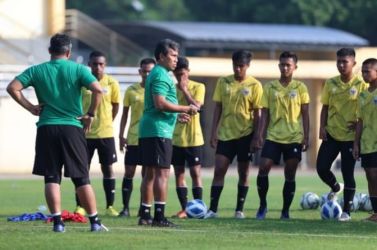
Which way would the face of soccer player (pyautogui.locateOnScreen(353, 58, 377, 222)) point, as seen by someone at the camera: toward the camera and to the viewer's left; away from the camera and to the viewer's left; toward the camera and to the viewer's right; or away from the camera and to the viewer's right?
toward the camera and to the viewer's left

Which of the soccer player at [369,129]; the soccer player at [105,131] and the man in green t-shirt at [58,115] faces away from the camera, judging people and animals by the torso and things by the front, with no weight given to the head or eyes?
the man in green t-shirt

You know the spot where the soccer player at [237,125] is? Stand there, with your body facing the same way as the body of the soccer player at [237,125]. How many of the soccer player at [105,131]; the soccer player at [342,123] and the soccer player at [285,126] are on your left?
2

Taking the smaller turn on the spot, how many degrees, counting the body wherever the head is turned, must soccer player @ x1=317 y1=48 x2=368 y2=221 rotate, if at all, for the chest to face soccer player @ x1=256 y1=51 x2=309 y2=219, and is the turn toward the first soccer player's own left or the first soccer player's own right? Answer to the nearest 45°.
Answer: approximately 90° to the first soccer player's own right

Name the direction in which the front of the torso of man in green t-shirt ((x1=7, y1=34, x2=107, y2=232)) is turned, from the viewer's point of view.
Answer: away from the camera

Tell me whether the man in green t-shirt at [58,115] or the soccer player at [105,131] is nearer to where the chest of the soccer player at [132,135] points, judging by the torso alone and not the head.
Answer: the man in green t-shirt

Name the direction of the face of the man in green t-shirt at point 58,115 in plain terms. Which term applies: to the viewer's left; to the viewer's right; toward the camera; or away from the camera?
away from the camera
